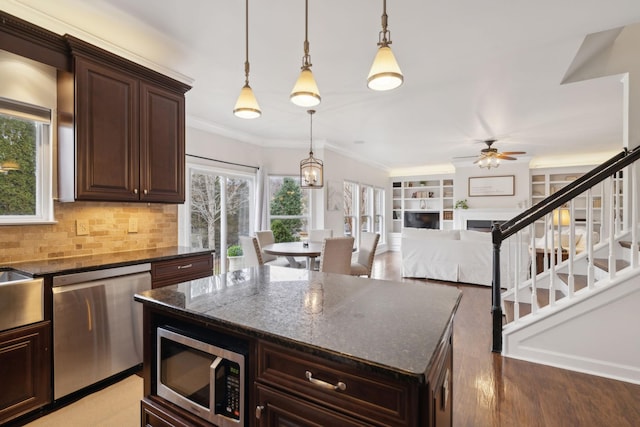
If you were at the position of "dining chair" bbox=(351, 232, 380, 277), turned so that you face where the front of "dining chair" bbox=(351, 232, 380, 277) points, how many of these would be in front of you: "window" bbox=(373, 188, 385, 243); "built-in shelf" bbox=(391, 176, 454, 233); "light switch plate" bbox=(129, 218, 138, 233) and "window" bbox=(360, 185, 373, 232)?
1

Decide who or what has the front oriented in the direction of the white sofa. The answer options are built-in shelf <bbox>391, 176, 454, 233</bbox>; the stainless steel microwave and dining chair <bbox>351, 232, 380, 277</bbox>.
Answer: the built-in shelf

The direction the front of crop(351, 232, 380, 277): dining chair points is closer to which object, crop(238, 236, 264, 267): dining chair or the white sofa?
the dining chair

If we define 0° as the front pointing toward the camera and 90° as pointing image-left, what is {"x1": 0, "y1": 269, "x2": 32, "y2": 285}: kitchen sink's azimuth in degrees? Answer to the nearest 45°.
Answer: approximately 315°

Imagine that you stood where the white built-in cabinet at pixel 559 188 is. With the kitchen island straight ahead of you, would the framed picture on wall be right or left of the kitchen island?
right

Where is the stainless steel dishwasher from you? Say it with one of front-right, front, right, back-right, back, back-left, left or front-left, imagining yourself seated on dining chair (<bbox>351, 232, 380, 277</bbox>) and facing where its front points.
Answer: front

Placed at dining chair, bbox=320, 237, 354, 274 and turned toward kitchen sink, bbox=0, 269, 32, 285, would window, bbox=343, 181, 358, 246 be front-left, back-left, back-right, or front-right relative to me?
back-right

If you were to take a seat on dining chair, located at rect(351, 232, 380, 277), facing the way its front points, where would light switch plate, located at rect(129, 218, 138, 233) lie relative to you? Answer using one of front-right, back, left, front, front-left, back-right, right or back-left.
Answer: front

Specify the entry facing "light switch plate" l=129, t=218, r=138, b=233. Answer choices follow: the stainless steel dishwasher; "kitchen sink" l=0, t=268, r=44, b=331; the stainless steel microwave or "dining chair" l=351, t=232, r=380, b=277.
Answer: the dining chair

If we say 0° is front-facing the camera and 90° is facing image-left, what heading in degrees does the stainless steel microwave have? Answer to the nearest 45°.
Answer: approximately 45°

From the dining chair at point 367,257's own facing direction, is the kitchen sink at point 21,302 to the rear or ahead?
ahead

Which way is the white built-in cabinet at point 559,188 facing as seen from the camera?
toward the camera

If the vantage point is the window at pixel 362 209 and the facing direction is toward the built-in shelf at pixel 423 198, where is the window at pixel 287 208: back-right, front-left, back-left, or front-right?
back-right

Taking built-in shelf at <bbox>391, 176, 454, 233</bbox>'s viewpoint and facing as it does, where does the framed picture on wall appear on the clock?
The framed picture on wall is roughly at 10 o'clock from the built-in shelf.

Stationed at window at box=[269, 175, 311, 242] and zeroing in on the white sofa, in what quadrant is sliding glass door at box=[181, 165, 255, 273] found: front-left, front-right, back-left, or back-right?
back-right

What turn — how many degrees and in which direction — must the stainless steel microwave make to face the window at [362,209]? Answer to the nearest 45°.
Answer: approximately 180°

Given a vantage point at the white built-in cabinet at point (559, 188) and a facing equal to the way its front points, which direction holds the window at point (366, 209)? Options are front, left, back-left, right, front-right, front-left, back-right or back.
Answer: front-right

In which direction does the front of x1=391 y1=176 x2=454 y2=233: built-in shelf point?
toward the camera

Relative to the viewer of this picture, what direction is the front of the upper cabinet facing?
facing the viewer and to the right of the viewer

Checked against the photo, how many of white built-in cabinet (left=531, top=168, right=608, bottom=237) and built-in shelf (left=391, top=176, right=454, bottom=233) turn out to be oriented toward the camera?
2
